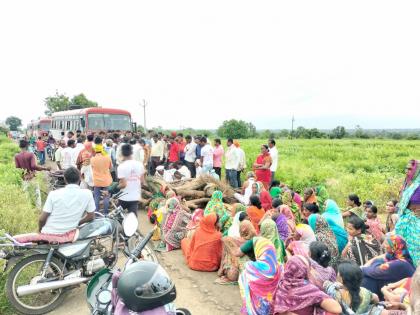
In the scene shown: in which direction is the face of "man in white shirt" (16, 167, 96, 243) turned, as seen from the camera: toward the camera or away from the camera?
away from the camera

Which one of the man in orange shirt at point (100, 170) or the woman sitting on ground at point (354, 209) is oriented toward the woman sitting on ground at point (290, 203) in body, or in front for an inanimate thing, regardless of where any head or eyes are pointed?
the woman sitting on ground at point (354, 209)

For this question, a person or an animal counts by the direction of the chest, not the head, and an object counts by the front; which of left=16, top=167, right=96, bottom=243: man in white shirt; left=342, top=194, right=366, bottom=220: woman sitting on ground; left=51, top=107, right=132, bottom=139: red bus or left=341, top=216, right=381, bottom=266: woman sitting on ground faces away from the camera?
the man in white shirt

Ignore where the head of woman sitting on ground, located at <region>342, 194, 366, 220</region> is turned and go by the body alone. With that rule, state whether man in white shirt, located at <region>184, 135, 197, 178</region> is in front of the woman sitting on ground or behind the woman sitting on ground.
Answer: in front

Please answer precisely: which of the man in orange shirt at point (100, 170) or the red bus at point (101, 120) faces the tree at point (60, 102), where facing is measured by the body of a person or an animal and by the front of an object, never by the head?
the man in orange shirt

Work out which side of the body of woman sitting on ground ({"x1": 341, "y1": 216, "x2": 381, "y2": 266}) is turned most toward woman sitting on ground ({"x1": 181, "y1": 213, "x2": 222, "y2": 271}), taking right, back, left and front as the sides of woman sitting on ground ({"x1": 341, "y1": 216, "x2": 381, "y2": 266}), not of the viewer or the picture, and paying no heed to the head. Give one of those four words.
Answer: front

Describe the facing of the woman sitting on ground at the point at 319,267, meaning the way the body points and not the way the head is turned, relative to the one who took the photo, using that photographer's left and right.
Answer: facing away from the viewer and to the left of the viewer

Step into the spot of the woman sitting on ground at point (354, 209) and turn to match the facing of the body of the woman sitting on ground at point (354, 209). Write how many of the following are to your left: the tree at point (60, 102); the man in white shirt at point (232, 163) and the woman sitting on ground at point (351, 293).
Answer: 1

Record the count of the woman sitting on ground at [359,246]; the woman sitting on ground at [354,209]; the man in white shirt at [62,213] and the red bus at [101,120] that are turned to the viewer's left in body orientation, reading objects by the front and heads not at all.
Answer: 2

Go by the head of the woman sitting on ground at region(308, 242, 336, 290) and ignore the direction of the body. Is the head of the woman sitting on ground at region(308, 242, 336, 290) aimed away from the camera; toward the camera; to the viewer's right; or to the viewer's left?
away from the camera

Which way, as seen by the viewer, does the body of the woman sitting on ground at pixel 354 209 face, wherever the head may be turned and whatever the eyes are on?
to the viewer's left

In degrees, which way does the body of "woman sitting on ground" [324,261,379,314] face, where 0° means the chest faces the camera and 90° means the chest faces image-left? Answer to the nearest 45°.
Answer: approximately 135°
